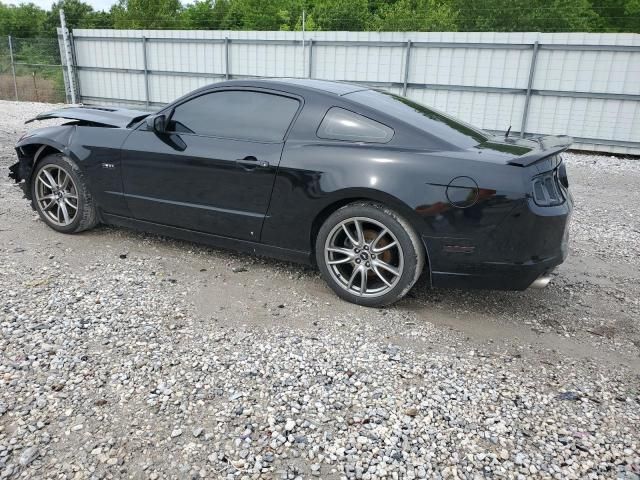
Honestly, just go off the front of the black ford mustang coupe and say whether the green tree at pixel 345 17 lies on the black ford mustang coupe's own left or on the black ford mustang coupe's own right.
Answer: on the black ford mustang coupe's own right

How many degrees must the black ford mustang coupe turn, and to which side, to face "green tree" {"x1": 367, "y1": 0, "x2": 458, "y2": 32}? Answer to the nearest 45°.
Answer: approximately 45° to its right

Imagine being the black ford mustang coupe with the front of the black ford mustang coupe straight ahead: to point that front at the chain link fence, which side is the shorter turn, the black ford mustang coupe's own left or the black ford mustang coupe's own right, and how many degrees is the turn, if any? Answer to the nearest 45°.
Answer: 0° — it already faces it

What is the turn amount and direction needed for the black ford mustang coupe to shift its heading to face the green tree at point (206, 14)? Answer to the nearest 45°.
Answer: approximately 45° to its right

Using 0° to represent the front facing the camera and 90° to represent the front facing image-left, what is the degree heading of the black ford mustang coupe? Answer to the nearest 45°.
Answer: approximately 135°

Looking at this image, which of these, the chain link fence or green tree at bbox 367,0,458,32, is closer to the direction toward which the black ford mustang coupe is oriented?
the chain link fence

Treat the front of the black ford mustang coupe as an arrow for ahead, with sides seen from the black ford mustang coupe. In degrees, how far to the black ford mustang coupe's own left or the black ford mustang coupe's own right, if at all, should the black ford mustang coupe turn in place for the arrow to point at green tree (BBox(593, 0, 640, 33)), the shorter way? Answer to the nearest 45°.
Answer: approximately 90° to the black ford mustang coupe's own right

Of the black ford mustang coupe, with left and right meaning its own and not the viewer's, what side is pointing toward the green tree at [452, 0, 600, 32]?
right
